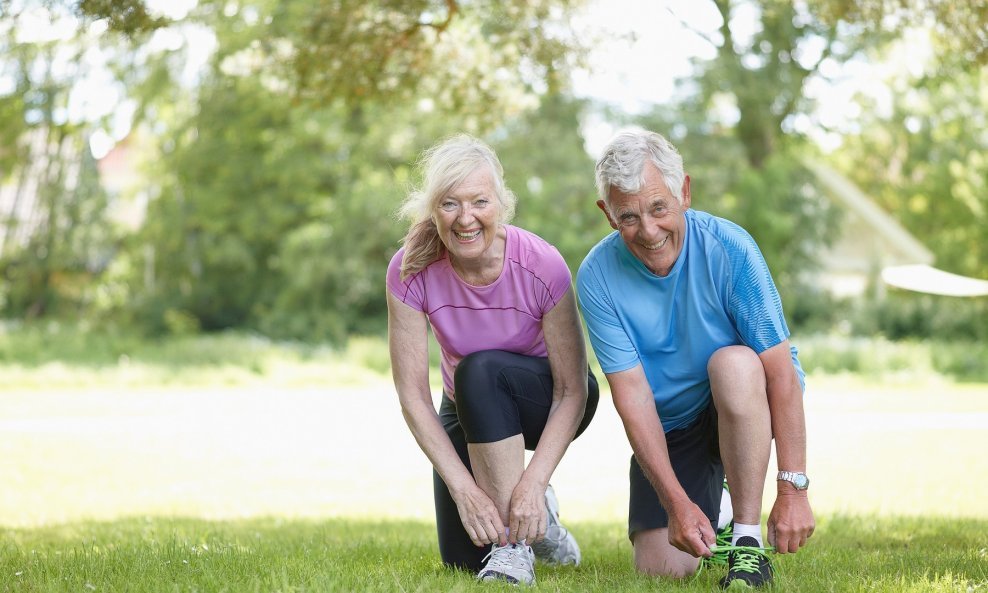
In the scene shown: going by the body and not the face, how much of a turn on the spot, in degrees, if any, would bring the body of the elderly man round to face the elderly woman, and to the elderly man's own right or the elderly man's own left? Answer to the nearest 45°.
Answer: approximately 90° to the elderly man's own right

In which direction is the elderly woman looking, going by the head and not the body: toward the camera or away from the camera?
toward the camera

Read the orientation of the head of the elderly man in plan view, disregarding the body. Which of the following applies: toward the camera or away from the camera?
toward the camera

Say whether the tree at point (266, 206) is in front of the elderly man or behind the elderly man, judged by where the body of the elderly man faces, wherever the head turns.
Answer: behind

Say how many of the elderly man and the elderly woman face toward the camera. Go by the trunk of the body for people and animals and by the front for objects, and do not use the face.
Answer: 2

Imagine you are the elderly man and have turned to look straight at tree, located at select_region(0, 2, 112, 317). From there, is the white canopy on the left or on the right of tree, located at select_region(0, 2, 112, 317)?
right

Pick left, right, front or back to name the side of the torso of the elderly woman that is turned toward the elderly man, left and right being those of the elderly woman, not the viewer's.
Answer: left

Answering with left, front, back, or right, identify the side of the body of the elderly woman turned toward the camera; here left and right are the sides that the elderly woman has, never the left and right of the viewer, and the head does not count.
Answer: front

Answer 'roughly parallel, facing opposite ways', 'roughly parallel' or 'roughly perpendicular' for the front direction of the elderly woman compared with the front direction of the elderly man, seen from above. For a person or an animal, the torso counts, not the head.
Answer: roughly parallel

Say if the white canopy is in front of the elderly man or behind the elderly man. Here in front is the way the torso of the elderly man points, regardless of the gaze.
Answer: behind

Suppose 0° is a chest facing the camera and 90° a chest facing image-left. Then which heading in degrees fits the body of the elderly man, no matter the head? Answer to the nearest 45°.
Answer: approximately 0°
